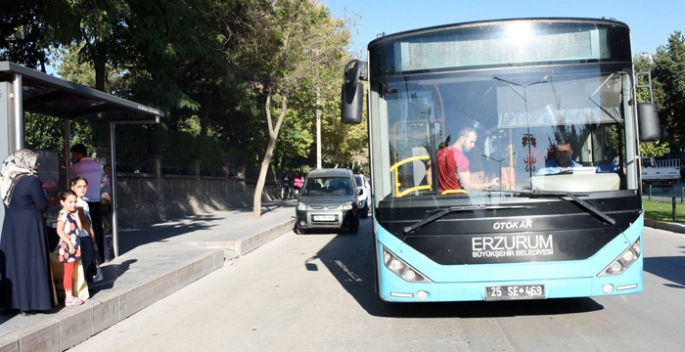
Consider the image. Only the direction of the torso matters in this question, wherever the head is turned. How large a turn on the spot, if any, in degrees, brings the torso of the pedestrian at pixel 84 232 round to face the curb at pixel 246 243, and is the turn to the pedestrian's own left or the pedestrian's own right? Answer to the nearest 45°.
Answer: approximately 90° to the pedestrian's own left

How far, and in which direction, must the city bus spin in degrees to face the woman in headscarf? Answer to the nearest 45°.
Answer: approximately 90° to its right

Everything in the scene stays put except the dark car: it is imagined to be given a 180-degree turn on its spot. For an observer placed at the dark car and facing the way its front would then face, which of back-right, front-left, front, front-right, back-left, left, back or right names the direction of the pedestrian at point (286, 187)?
front

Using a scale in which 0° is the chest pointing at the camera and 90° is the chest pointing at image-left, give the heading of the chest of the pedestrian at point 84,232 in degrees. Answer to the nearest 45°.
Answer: approximately 315°
